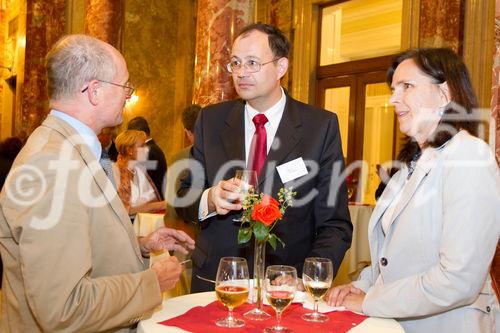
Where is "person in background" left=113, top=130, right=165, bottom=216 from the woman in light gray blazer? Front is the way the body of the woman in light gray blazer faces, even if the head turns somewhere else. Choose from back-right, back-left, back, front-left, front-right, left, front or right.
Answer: front-right

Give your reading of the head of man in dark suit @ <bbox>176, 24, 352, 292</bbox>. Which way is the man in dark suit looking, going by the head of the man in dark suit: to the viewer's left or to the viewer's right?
to the viewer's left

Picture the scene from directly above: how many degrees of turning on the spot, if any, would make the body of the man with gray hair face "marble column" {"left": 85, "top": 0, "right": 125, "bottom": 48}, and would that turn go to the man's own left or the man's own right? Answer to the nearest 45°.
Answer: approximately 90° to the man's own left

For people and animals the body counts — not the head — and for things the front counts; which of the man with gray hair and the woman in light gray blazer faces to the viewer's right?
the man with gray hair

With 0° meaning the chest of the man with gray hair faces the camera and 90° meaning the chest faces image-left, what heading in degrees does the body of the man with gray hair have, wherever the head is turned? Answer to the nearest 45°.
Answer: approximately 270°

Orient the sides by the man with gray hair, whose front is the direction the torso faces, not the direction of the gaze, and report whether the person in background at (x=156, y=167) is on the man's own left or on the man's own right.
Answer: on the man's own left

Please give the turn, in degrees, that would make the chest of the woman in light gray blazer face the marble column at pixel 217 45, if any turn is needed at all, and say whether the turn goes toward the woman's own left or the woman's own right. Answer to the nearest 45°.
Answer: approximately 45° to the woman's own right

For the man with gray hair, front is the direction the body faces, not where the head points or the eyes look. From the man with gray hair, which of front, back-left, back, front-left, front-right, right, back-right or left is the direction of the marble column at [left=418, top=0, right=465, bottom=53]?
front-left

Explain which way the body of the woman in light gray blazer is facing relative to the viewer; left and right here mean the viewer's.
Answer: facing to the left of the viewer
